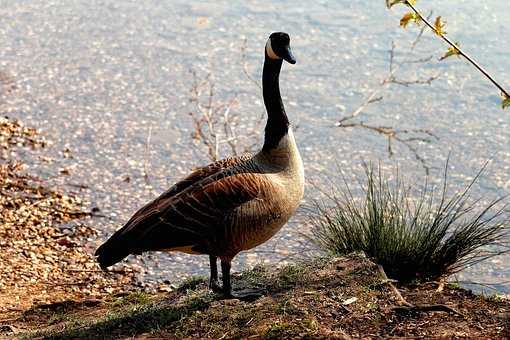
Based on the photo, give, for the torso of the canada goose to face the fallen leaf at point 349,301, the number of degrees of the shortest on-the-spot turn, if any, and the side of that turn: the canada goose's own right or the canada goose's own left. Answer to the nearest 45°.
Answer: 0° — it already faces it

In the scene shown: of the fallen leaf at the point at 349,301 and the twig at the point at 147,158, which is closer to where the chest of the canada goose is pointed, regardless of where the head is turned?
the fallen leaf

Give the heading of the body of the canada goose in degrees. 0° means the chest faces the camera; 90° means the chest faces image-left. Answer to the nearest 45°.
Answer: approximately 270°

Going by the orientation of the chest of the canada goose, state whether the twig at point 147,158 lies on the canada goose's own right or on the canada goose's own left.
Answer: on the canada goose's own left
